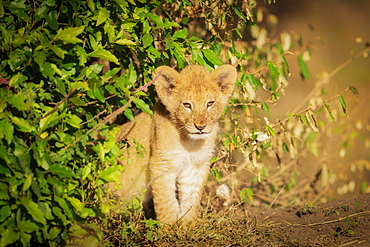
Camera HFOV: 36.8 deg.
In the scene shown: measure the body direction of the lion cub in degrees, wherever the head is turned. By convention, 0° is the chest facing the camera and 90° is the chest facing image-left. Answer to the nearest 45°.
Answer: approximately 315°

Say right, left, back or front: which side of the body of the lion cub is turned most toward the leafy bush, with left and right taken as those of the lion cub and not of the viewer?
right
